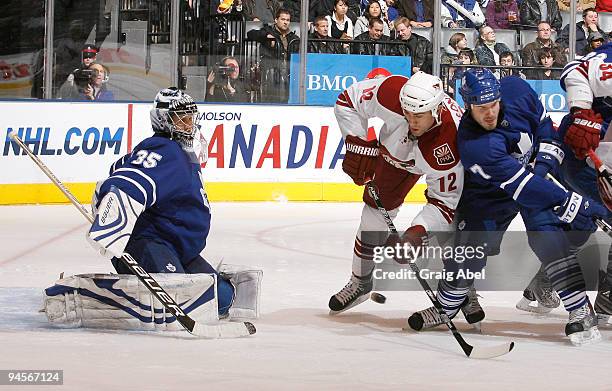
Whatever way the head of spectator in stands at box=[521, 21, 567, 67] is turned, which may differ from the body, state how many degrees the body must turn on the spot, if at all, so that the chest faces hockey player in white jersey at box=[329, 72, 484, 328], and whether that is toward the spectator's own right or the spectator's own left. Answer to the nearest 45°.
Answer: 0° — they already face them

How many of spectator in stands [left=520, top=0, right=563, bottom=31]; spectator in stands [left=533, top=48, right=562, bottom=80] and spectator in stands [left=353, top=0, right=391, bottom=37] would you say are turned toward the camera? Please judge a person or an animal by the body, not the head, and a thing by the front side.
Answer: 3

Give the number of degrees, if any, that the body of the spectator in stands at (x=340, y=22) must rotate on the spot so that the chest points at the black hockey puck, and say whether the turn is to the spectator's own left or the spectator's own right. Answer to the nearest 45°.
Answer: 0° — they already face it

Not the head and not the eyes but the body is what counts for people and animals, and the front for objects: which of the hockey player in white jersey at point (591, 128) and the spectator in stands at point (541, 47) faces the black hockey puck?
the spectator in stands

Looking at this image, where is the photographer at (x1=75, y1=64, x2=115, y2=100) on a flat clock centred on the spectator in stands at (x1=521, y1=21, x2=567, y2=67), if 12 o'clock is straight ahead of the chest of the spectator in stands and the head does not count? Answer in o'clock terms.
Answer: The photographer is roughly at 2 o'clock from the spectator in stands.

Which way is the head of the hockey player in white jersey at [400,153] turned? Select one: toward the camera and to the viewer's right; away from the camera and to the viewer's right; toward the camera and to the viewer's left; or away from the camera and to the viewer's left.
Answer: toward the camera and to the viewer's left

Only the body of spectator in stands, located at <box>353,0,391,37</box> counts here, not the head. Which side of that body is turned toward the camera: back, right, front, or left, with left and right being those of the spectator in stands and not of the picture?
front

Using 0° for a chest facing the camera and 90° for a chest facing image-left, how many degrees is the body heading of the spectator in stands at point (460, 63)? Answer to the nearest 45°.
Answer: approximately 45°

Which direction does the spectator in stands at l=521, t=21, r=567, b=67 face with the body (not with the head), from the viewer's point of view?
toward the camera

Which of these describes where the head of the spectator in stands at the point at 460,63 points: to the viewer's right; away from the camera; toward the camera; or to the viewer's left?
toward the camera

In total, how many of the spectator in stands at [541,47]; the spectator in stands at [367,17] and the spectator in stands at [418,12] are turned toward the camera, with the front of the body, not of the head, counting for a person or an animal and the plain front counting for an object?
3

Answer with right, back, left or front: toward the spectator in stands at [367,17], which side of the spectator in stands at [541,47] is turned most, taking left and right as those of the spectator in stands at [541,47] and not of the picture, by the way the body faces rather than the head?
right

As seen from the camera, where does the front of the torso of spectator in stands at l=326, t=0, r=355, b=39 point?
toward the camera

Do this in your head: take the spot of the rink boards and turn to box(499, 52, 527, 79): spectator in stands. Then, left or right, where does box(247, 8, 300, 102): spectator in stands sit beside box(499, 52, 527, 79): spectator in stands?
left
